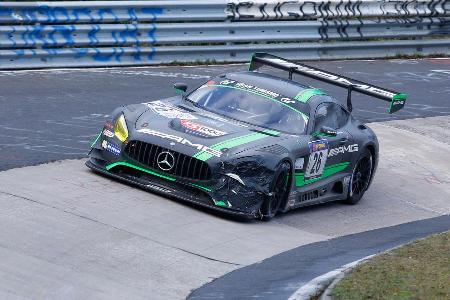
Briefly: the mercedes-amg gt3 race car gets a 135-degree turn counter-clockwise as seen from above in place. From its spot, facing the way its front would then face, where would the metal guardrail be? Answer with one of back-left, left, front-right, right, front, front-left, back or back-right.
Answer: left

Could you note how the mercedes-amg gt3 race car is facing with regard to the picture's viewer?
facing the viewer and to the left of the viewer
